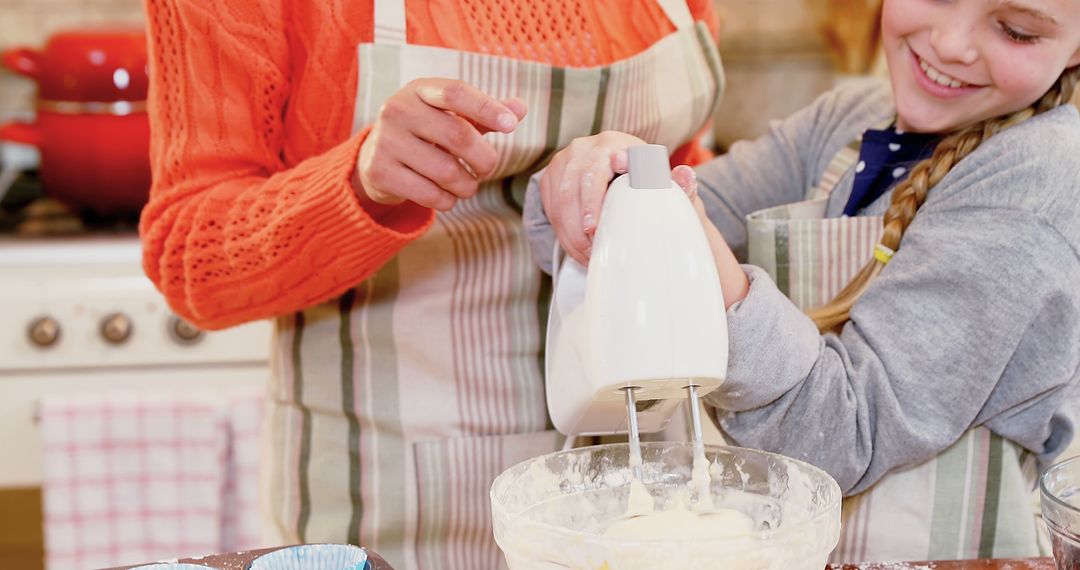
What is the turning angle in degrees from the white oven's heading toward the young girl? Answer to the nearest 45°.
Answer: approximately 45° to its left

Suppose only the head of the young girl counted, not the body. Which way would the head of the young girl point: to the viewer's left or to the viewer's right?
to the viewer's left

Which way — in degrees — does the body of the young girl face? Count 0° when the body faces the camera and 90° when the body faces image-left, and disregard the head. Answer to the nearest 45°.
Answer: approximately 45°

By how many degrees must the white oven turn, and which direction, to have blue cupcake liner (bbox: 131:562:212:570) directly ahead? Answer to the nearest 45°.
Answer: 0° — it already faces it

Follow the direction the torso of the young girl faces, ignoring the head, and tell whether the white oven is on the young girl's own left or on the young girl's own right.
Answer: on the young girl's own right

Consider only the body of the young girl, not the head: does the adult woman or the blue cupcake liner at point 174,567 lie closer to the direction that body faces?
the blue cupcake liner

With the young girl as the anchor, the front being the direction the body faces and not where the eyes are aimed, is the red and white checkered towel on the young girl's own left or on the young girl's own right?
on the young girl's own right
